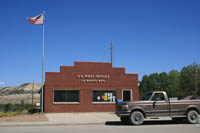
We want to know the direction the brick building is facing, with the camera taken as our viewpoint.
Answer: facing the viewer

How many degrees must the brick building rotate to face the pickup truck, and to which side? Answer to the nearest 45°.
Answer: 0° — it already faces it

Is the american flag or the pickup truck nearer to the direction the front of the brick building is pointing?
the pickup truck

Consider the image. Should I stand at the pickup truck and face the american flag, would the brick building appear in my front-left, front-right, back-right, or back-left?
front-right

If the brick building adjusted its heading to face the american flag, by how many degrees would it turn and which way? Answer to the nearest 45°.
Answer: approximately 45° to its right
